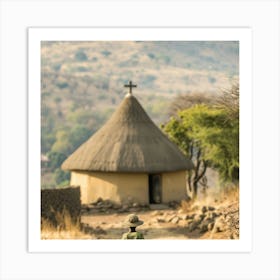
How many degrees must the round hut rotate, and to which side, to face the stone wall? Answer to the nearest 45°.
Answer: approximately 45° to its right

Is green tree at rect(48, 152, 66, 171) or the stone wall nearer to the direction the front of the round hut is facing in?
the stone wall

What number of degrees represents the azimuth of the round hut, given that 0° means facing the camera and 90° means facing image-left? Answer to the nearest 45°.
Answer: approximately 315°

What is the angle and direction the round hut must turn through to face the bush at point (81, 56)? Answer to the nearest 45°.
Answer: approximately 135° to its left

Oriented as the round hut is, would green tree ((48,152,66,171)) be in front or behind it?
behind

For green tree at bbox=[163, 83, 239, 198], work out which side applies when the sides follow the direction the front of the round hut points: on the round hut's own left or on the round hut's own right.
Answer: on the round hut's own left

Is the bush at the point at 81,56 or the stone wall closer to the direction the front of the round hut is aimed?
the stone wall
